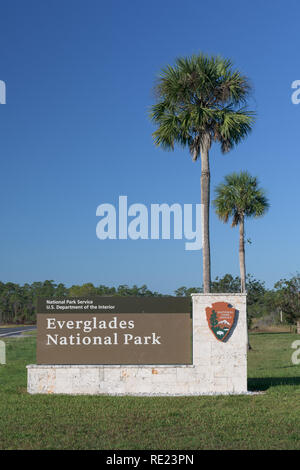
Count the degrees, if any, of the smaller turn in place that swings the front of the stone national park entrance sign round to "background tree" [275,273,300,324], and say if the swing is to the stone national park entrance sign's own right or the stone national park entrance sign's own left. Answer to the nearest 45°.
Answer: approximately 180°

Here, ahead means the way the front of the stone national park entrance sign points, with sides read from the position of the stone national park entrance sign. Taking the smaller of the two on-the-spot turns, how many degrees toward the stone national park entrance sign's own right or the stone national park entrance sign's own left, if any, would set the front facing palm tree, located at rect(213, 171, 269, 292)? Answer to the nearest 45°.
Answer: approximately 180°

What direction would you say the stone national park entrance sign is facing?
toward the camera
